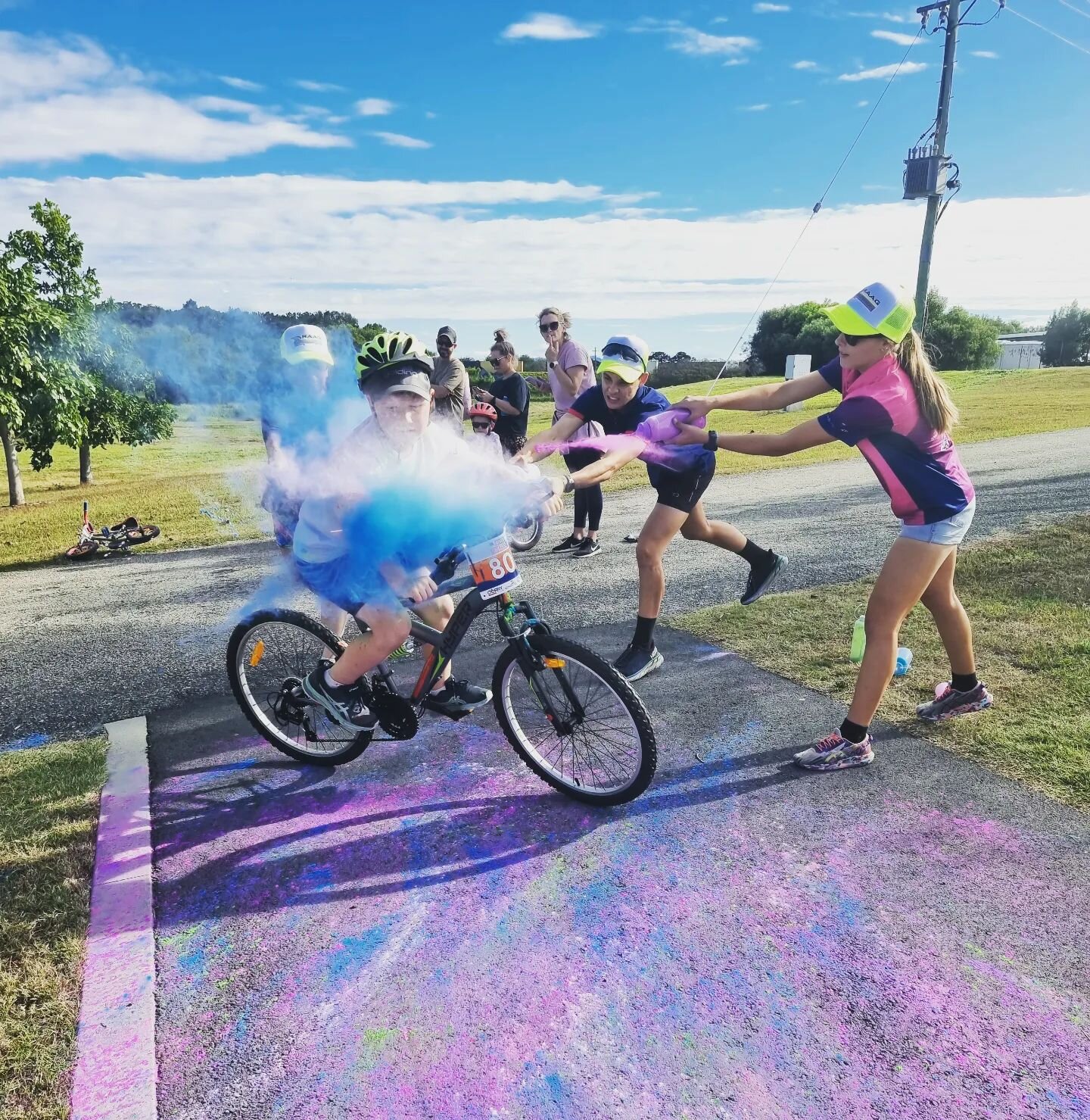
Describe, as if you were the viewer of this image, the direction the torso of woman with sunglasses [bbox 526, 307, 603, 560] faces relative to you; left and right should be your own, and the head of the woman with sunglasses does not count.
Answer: facing the viewer and to the left of the viewer

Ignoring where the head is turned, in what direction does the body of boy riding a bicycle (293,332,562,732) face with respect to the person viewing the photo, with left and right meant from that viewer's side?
facing the viewer and to the right of the viewer

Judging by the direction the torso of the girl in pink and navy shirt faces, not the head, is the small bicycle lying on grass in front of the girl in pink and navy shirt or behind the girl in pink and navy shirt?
in front

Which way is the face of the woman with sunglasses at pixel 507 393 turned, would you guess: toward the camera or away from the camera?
toward the camera

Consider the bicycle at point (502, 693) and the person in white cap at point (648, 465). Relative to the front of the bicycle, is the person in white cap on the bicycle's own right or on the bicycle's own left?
on the bicycle's own left

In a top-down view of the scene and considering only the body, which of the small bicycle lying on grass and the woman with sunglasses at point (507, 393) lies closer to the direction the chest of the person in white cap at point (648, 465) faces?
the small bicycle lying on grass

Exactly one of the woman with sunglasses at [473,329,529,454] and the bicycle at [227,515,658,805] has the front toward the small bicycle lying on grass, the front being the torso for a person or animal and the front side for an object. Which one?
the woman with sunglasses

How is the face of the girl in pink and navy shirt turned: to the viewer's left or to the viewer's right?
to the viewer's left

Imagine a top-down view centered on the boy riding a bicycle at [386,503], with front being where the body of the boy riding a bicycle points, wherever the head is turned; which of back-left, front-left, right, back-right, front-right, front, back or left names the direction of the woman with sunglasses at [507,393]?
back-left

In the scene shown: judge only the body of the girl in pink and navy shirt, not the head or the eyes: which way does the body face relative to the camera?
to the viewer's left

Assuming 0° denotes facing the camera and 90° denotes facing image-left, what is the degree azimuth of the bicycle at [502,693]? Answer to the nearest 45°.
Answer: approximately 315°
